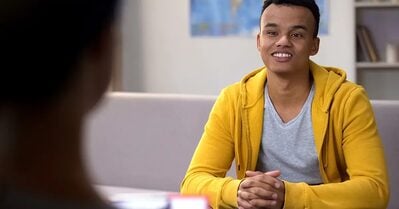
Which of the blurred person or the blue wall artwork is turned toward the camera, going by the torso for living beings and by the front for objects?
the blue wall artwork

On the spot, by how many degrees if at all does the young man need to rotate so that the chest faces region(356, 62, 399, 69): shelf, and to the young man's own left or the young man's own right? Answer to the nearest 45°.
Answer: approximately 180°

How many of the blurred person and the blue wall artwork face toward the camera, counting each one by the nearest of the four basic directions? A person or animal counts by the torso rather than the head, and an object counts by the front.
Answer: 1

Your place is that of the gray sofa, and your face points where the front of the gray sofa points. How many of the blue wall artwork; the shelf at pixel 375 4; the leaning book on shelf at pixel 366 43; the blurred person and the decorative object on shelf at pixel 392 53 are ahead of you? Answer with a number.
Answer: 1

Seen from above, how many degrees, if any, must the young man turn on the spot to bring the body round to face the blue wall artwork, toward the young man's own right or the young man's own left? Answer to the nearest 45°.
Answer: approximately 180°

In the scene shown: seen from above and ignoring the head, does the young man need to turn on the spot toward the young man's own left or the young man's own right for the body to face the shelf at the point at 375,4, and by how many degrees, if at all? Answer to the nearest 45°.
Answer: approximately 180°

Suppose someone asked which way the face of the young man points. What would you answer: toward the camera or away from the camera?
toward the camera

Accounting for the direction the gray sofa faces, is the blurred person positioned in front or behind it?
in front

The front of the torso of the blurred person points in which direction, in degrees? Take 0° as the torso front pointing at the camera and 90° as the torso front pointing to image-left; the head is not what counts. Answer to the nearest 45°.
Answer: approximately 225°

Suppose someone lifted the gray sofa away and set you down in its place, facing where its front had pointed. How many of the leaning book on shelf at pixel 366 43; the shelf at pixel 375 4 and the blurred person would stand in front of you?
1

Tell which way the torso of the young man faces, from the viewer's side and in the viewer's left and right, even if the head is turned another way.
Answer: facing the viewer

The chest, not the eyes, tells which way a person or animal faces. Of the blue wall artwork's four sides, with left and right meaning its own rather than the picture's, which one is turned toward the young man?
front

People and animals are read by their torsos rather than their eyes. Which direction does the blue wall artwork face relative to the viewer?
toward the camera

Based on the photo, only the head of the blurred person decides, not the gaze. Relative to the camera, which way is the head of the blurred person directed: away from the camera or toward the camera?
away from the camera
